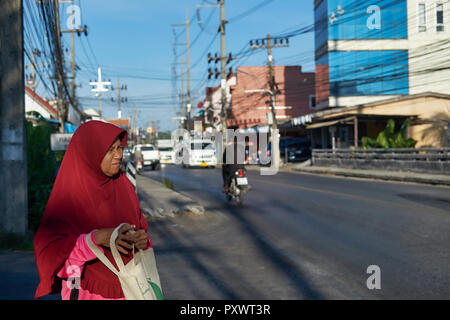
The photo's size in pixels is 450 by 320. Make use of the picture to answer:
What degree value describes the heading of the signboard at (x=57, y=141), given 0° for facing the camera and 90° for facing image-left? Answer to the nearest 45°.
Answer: approximately 0°

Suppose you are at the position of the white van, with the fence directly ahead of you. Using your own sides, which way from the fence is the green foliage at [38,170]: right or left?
right

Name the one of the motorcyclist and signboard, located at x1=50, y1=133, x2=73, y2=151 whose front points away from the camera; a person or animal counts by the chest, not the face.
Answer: the motorcyclist

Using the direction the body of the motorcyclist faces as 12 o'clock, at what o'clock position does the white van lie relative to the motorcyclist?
The white van is roughly at 12 o'clock from the motorcyclist.

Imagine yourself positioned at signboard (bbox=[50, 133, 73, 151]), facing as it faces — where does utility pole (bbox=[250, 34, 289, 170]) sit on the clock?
The utility pole is roughly at 7 o'clock from the signboard.

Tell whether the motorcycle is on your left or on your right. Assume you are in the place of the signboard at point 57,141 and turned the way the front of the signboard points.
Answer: on your left

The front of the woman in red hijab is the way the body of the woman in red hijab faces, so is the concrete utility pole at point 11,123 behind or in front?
behind

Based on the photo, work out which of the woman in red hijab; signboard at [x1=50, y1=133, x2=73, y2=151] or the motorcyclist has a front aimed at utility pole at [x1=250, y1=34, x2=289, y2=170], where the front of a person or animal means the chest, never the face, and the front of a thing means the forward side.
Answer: the motorcyclist

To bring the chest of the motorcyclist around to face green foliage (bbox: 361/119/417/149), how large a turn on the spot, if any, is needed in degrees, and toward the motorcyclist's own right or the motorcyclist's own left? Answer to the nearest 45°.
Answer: approximately 45° to the motorcyclist's own right

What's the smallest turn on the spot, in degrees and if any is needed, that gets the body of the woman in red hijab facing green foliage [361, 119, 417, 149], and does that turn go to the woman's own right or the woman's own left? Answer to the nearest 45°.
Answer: approximately 90° to the woman's own left

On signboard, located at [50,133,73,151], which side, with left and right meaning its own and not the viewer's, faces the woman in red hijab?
front

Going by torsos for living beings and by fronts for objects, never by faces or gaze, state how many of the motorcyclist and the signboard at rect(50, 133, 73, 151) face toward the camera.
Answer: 1
